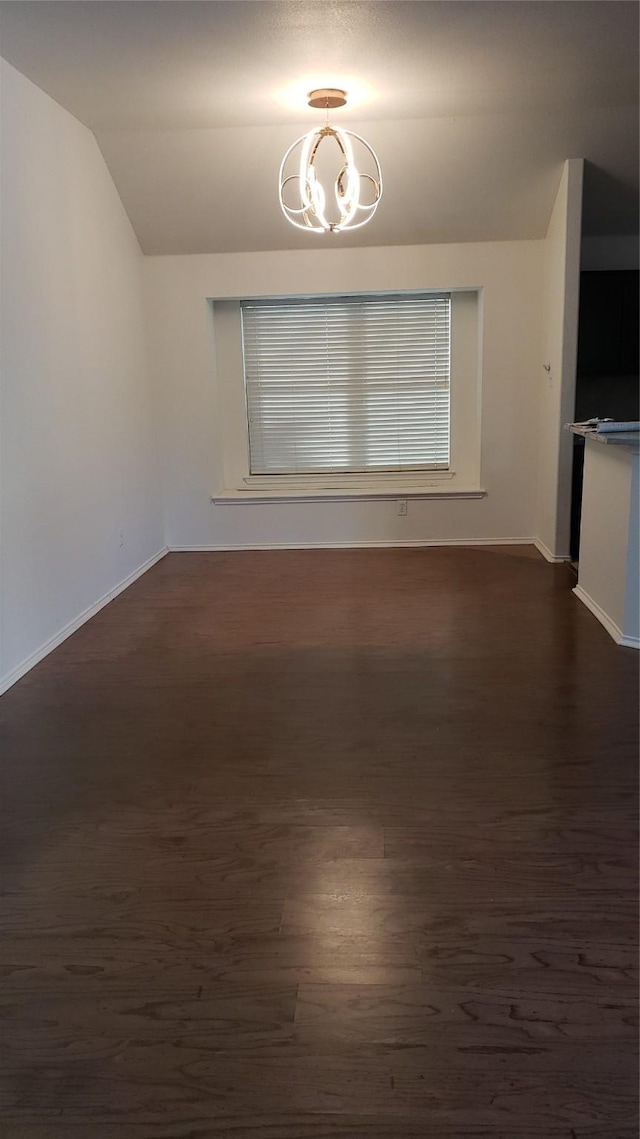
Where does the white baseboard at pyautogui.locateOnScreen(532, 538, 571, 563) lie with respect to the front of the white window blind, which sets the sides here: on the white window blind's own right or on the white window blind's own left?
on the white window blind's own left

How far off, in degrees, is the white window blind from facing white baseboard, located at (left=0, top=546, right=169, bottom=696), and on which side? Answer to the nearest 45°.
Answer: approximately 45° to its right

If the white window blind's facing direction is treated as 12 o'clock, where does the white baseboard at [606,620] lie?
The white baseboard is roughly at 11 o'clock from the white window blind.

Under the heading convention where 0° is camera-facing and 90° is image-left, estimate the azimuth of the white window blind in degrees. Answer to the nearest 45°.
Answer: approximately 0°

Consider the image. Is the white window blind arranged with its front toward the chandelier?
yes

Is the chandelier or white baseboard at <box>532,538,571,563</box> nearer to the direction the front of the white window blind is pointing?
the chandelier
